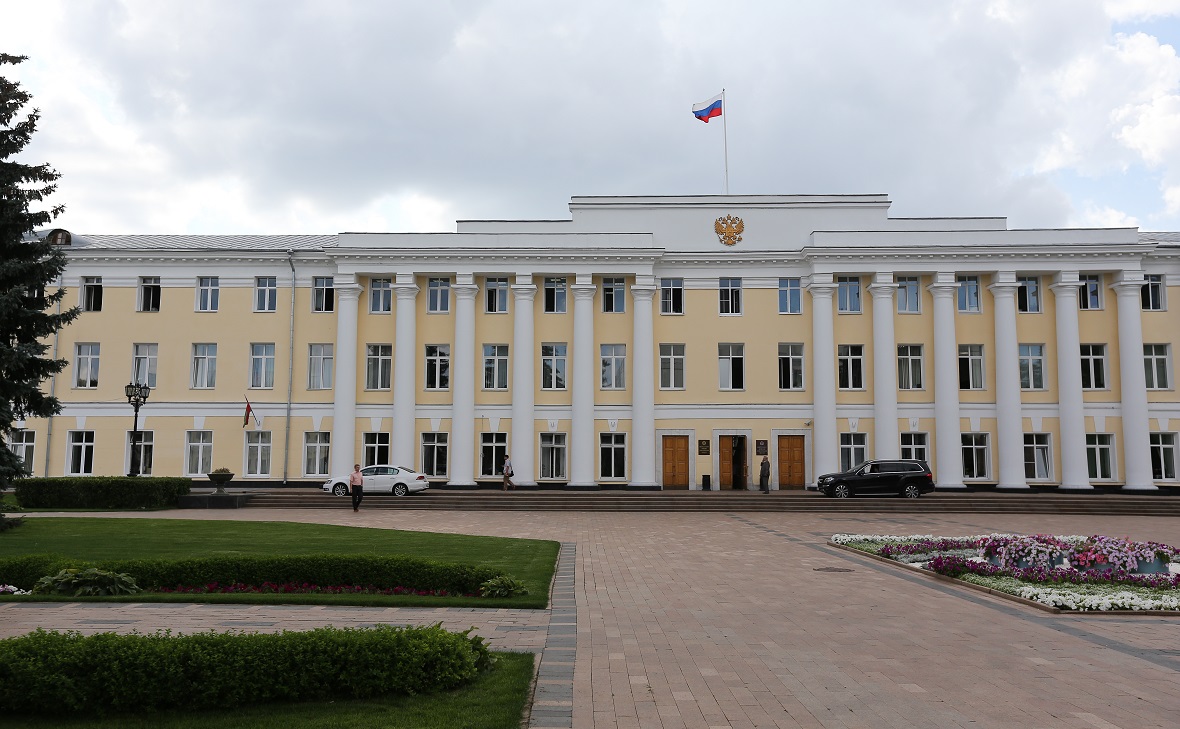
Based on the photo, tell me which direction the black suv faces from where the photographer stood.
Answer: facing to the left of the viewer

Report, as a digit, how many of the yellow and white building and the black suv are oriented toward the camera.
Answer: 1

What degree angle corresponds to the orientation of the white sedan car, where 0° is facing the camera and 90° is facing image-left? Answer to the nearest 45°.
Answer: approximately 90°

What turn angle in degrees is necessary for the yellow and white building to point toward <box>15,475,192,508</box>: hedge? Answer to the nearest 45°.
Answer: approximately 45° to its right

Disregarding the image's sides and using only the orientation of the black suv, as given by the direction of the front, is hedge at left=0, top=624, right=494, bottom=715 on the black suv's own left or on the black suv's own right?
on the black suv's own left

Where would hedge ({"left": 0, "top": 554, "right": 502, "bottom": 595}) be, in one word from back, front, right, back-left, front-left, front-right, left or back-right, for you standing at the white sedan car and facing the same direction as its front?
left

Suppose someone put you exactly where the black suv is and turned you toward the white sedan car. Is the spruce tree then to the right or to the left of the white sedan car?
left
